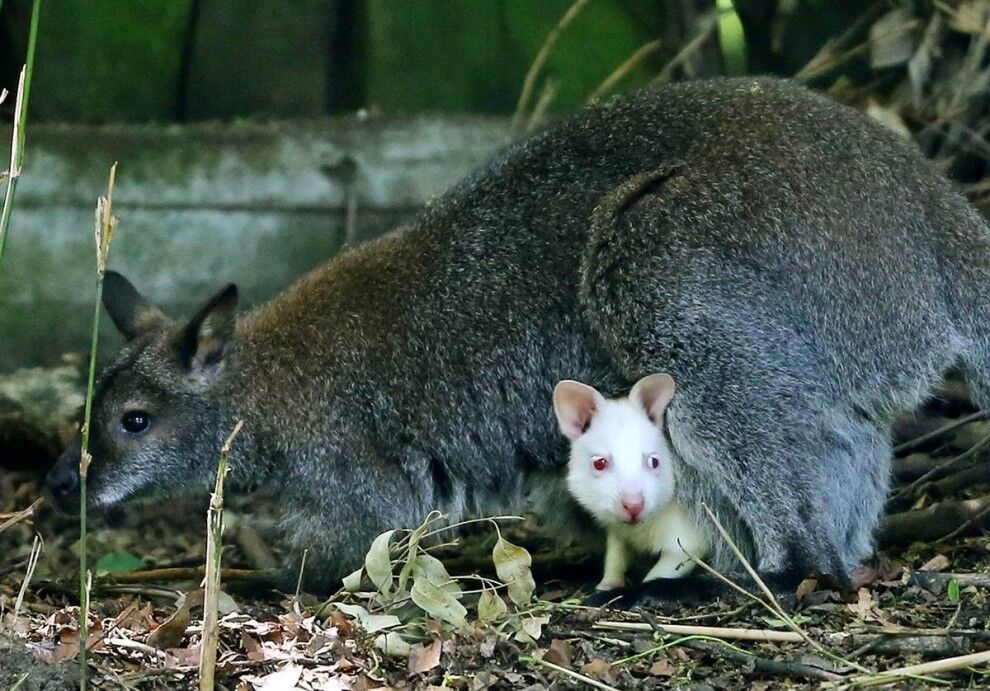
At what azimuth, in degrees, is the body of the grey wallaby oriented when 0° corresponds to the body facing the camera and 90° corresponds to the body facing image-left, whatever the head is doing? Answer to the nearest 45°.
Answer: approximately 90°

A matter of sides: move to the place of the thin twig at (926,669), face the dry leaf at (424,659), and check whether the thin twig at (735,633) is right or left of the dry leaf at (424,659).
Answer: right

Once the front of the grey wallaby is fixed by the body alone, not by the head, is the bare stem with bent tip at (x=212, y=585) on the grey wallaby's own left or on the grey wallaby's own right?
on the grey wallaby's own left

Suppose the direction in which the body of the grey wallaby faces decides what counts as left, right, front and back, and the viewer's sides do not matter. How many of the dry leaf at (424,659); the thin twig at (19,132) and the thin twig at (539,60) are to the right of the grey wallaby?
1

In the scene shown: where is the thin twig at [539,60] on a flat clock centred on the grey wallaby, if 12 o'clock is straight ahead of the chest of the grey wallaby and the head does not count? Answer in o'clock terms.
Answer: The thin twig is roughly at 3 o'clock from the grey wallaby.

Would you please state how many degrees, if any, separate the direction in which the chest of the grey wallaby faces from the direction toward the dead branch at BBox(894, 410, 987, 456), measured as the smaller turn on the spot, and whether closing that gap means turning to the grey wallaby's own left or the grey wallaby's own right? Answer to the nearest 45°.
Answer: approximately 135° to the grey wallaby's own right

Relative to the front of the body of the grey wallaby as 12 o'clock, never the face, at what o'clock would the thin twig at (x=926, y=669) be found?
The thin twig is roughly at 8 o'clock from the grey wallaby.

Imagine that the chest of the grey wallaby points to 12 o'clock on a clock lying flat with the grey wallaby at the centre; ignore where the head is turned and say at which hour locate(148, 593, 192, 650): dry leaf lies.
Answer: The dry leaf is roughly at 11 o'clock from the grey wallaby.
